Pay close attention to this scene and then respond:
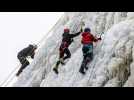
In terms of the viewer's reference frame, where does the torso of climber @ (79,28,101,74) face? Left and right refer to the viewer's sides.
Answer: facing away from the viewer and to the right of the viewer

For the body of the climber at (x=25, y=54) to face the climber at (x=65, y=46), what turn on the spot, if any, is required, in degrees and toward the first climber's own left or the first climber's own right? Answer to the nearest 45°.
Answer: approximately 45° to the first climber's own right

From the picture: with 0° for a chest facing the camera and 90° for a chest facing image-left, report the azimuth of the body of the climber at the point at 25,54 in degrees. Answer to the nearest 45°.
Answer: approximately 270°
